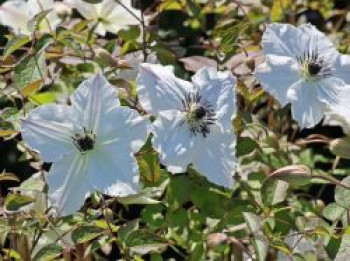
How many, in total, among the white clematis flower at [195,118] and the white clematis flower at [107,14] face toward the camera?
2

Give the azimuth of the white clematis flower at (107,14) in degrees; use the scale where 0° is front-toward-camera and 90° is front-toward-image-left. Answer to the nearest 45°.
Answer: approximately 0°

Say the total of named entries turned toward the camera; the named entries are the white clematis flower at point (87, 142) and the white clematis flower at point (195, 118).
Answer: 2

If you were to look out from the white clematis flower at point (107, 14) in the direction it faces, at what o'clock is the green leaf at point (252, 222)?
The green leaf is roughly at 11 o'clock from the white clematis flower.
